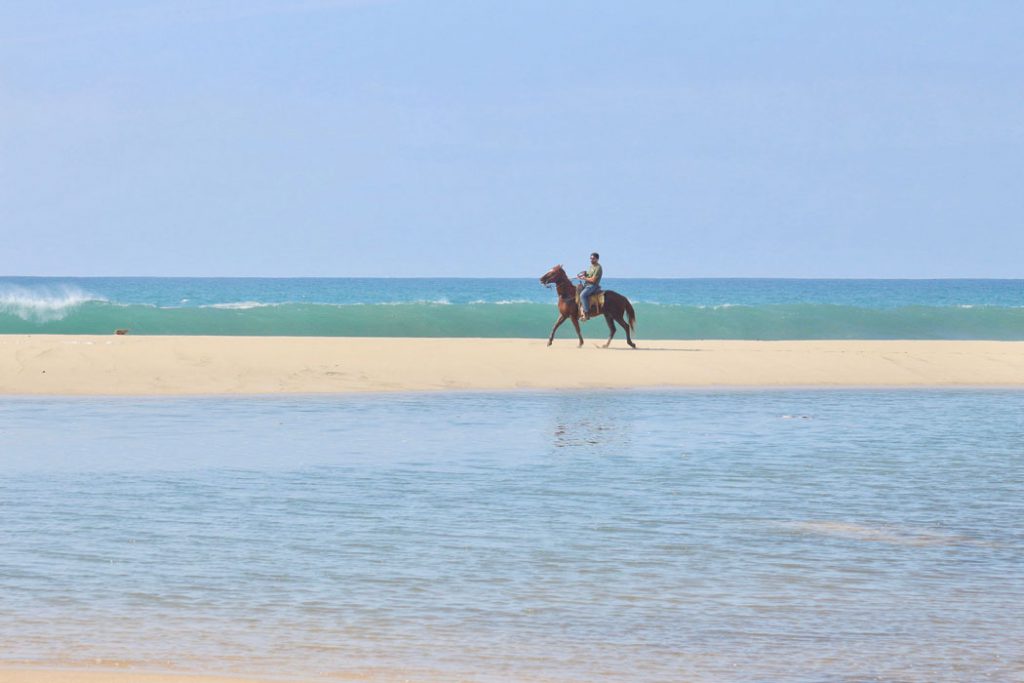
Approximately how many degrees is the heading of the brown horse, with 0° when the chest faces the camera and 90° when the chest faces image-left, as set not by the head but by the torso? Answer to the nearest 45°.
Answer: approximately 90°
